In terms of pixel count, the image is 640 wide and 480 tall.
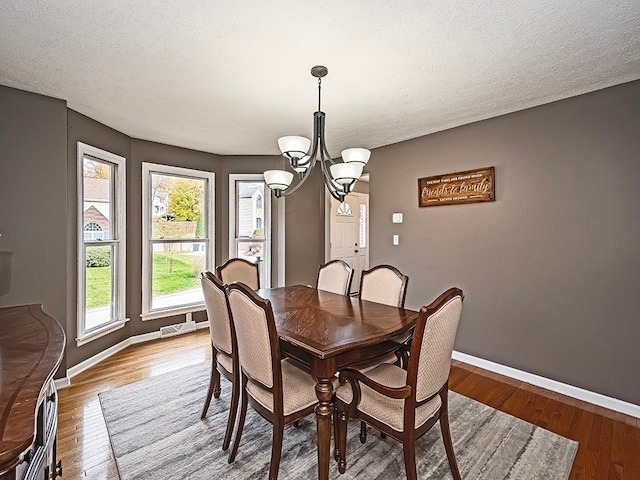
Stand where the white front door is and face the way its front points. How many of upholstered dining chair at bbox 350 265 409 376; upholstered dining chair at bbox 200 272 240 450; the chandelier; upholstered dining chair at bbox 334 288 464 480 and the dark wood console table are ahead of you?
5

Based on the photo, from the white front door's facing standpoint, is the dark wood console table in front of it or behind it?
in front

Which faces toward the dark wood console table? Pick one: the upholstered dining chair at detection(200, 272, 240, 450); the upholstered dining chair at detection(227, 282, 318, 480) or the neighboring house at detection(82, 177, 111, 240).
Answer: the neighboring house

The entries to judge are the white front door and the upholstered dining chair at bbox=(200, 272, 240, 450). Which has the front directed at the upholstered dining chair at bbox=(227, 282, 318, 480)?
the white front door

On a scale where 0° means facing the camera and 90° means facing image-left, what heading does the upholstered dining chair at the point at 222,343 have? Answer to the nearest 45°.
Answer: approximately 225°

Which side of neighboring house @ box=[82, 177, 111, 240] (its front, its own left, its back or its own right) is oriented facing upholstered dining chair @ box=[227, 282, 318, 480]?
front

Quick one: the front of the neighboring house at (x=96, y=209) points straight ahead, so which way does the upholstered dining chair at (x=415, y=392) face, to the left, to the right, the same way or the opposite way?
the opposite way

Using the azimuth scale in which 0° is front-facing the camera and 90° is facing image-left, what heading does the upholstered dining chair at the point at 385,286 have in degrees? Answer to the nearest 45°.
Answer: approximately 45°

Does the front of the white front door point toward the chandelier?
yes

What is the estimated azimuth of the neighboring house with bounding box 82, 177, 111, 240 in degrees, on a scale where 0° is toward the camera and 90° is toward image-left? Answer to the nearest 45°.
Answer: approximately 0°

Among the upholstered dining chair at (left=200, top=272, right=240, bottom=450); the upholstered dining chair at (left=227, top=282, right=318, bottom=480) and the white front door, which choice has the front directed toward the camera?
the white front door

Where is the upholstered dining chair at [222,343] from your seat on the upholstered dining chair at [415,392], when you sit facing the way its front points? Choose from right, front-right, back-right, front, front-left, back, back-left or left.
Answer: front-left

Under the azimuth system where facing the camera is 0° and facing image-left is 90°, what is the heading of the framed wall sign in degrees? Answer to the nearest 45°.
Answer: approximately 45°
